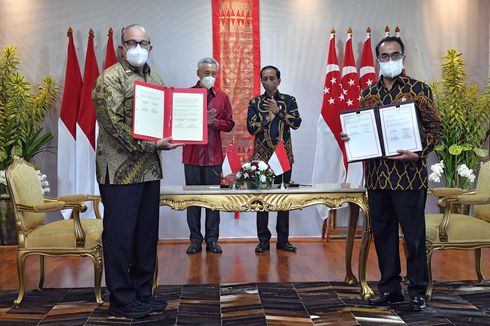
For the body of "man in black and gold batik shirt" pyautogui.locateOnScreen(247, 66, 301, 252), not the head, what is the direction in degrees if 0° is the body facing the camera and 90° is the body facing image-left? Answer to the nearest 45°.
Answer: approximately 0°

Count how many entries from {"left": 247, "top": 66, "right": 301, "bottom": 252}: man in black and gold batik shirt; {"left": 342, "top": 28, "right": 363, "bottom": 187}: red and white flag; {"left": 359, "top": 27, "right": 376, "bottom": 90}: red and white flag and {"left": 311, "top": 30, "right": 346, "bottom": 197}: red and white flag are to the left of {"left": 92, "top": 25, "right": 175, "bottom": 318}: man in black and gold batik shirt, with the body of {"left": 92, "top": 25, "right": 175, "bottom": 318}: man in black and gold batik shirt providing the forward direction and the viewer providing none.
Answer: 4

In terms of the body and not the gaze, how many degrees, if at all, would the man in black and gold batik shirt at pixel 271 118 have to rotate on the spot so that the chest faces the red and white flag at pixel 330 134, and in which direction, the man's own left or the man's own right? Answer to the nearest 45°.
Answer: approximately 135° to the man's own left

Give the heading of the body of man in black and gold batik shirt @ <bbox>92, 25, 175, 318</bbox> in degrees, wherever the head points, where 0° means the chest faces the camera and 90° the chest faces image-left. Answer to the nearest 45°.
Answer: approximately 315°

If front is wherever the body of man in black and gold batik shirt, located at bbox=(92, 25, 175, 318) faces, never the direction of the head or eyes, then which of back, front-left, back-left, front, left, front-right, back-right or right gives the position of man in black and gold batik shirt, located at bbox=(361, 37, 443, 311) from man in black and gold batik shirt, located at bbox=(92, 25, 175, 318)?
front-left

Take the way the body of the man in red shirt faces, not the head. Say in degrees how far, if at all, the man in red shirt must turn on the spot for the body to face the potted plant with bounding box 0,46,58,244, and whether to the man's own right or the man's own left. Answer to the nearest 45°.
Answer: approximately 90° to the man's own right

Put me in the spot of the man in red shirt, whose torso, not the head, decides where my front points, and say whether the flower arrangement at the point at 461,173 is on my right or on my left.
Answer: on my left

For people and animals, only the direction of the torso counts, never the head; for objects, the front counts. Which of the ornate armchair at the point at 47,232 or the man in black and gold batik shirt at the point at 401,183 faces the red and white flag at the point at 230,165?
the ornate armchair
